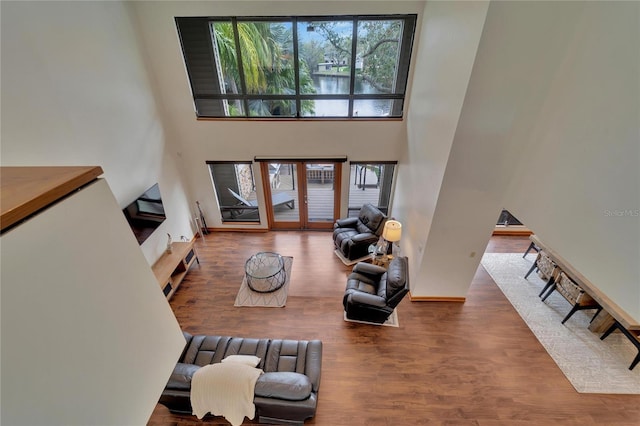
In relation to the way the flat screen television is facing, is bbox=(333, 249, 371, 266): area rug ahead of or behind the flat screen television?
ahead

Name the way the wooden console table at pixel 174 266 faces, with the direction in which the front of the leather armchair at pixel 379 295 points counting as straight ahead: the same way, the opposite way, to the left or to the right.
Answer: the opposite way

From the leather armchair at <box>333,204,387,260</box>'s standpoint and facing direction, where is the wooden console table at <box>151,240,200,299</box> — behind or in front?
in front

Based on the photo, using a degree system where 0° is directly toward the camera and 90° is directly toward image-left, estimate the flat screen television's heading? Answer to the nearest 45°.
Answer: approximately 315°

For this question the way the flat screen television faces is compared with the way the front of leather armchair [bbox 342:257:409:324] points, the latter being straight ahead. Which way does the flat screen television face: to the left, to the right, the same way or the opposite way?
the opposite way

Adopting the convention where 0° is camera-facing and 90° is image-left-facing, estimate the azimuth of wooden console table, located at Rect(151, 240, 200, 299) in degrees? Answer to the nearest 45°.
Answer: approximately 315°

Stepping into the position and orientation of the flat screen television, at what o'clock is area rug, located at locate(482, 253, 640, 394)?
The area rug is roughly at 12 o'clock from the flat screen television.

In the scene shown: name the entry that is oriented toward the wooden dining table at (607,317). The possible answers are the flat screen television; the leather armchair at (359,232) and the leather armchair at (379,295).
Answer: the flat screen television

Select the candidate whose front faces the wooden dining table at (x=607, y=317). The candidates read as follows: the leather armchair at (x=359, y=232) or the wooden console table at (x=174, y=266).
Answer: the wooden console table at (x=174, y=266)

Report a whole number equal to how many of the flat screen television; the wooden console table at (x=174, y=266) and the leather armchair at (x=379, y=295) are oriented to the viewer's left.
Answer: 1

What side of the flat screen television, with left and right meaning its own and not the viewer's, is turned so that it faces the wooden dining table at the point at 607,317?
front

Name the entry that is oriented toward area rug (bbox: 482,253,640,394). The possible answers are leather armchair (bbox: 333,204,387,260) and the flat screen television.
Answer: the flat screen television

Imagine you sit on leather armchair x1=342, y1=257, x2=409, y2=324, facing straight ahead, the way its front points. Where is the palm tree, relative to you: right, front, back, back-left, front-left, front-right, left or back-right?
front-right

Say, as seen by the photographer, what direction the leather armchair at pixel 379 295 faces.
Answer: facing to the left of the viewer

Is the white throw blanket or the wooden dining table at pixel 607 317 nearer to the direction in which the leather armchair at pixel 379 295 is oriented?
the white throw blanket

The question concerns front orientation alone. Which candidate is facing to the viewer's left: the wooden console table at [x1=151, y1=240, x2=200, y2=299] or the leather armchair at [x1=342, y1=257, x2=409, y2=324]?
the leather armchair

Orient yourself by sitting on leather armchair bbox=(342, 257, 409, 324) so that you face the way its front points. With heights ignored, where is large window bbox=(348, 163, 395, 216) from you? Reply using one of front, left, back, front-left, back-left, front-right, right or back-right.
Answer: right
